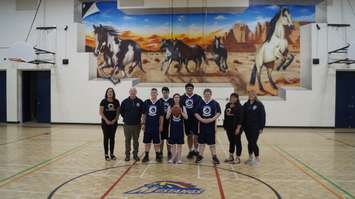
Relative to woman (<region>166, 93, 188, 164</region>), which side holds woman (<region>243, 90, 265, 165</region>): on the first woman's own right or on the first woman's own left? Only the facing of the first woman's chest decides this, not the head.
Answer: on the first woman's own left

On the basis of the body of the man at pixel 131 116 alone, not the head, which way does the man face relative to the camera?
toward the camera

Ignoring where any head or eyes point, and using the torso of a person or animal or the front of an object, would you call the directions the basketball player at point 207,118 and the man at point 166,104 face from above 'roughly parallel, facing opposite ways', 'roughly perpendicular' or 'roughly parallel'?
roughly parallel

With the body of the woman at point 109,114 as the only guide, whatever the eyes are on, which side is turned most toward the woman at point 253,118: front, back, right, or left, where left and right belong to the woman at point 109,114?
left

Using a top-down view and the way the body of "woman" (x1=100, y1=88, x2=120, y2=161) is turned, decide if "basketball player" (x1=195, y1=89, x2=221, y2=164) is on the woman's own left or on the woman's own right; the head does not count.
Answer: on the woman's own left

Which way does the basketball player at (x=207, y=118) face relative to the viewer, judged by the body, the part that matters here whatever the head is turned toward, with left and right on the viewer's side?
facing the viewer

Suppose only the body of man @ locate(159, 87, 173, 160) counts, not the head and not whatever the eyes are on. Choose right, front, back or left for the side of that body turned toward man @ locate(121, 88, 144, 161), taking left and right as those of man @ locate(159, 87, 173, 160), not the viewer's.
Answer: right

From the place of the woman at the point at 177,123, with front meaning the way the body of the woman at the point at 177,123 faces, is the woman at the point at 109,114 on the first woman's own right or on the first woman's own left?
on the first woman's own right

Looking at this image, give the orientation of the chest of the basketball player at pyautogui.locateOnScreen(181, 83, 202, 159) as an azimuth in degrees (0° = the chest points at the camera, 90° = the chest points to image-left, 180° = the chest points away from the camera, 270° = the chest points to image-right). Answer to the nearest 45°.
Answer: approximately 0°
